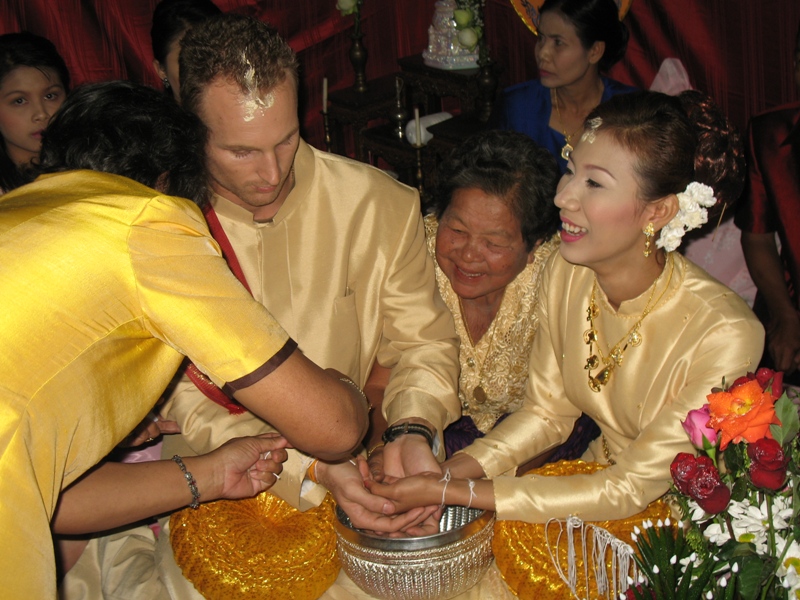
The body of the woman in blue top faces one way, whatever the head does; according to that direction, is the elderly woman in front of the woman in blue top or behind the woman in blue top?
in front

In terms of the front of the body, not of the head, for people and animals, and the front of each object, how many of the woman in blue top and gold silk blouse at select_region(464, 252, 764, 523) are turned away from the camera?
0

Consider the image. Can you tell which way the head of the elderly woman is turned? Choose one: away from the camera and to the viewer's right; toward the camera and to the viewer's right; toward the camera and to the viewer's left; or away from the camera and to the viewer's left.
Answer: toward the camera and to the viewer's left

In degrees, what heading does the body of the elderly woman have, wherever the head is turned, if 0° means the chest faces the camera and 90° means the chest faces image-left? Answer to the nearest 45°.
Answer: approximately 45°

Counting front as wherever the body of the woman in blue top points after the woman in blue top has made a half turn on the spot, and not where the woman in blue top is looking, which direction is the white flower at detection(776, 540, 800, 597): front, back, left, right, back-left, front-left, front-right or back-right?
back-right

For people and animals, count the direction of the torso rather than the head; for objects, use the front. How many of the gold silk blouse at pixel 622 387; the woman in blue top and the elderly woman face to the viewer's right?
0

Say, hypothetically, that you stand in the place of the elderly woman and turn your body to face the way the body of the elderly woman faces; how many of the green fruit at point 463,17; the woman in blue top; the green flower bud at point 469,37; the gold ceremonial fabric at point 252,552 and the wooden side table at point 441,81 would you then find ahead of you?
1

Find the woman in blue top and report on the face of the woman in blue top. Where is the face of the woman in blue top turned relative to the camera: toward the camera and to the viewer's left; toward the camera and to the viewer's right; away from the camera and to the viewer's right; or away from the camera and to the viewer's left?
toward the camera and to the viewer's left

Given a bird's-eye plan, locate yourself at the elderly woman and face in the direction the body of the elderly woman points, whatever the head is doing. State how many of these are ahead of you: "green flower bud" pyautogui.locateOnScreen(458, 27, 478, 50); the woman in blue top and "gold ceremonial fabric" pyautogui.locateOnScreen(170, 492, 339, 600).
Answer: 1

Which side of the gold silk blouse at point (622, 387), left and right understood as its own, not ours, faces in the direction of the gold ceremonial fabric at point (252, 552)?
front

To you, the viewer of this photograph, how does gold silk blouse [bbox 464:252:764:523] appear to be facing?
facing the viewer and to the left of the viewer
